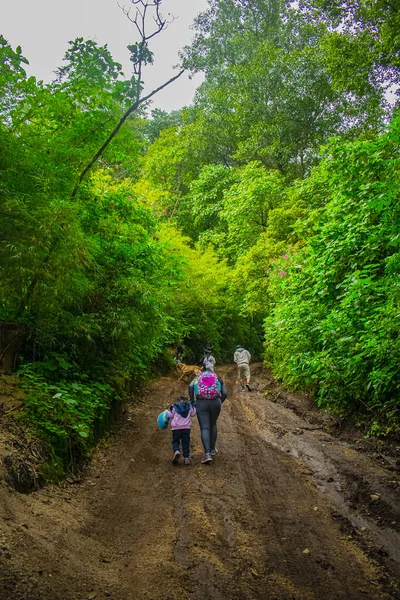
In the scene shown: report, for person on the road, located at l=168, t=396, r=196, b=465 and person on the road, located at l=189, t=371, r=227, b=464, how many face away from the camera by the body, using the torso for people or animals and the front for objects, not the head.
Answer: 2

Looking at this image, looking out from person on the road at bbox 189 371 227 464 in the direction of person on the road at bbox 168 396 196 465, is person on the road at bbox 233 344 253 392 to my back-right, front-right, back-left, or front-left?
back-right

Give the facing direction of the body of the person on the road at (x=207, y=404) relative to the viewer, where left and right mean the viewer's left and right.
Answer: facing away from the viewer

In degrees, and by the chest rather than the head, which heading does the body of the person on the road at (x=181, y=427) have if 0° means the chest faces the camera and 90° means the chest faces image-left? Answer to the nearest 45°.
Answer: approximately 180°

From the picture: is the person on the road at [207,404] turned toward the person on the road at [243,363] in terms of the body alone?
yes

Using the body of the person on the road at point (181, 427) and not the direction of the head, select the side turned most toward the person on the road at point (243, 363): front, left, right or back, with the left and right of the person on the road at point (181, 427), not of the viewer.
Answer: front
